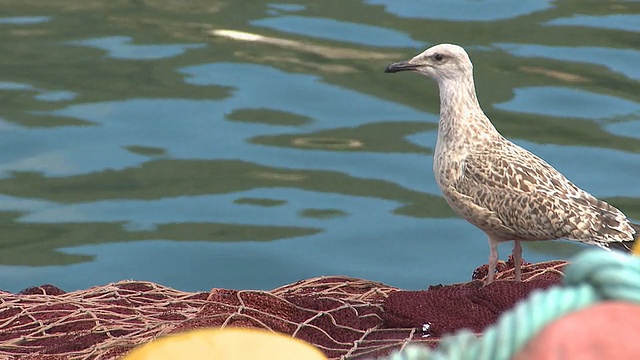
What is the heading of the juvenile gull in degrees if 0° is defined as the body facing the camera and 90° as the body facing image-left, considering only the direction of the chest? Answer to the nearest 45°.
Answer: approximately 90°

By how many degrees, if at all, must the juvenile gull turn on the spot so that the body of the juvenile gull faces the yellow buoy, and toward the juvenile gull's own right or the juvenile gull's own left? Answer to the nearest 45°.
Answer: approximately 90° to the juvenile gull's own left

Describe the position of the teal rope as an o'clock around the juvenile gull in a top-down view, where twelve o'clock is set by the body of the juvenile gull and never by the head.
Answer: The teal rope is roughly at 9 o'clock from the juvenile gull.
